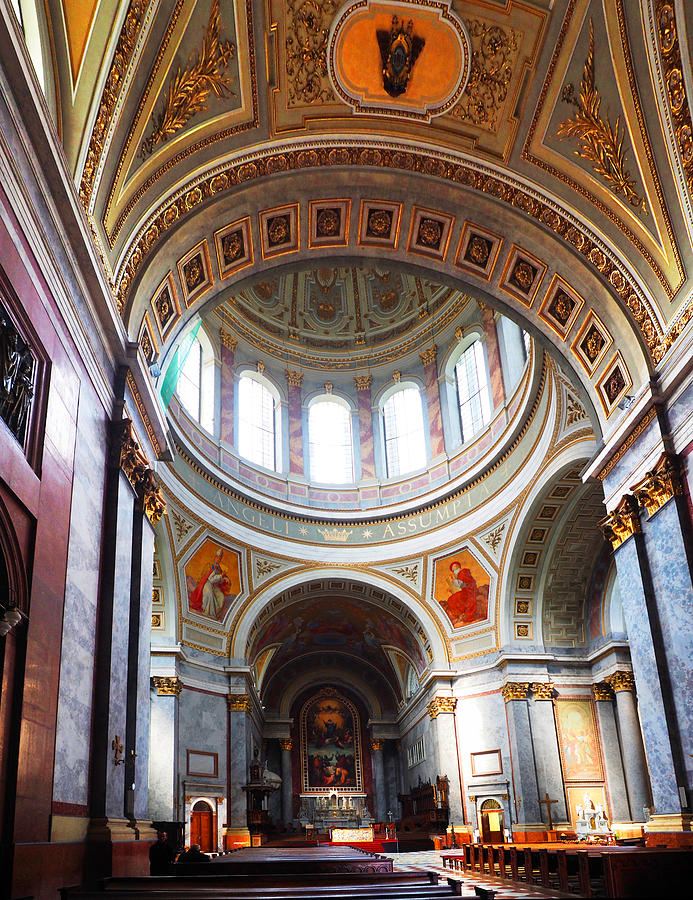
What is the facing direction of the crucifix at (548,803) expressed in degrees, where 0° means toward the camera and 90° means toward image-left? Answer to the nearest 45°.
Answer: approximately 0°

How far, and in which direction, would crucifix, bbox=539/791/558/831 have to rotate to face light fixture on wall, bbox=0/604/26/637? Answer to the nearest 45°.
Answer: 0° — it already faces it
